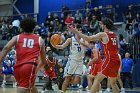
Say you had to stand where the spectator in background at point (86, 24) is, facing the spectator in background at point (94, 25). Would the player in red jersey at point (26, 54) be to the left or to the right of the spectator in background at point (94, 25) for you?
right

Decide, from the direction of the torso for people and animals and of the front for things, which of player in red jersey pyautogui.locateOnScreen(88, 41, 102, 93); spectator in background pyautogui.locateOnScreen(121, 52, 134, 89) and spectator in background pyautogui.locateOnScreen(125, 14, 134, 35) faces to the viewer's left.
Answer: the player in red jersey

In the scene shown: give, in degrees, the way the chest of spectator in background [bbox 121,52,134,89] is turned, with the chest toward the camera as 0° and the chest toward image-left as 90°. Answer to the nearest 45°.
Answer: approximately 0°

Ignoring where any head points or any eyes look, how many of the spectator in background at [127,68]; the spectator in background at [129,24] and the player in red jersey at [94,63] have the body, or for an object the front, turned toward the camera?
2

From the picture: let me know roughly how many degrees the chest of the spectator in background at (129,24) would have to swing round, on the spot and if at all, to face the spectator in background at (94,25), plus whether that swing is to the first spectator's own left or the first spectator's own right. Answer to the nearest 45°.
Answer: approximately 90° to the first spectator's own right

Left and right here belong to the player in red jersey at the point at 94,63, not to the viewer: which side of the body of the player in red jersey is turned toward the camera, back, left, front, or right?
left
